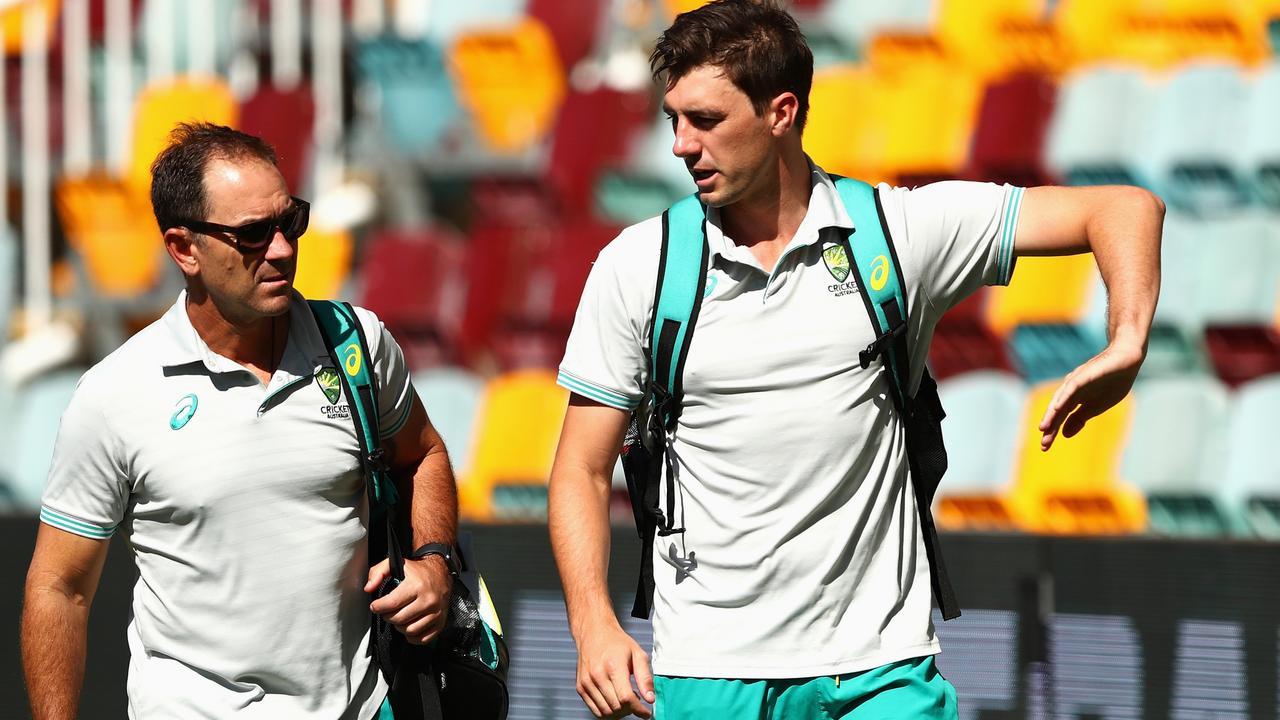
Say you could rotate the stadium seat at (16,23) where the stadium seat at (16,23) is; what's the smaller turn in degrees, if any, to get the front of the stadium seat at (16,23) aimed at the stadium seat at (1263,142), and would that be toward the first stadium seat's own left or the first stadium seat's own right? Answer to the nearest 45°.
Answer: approximately 45° to the first stadium seat's own left

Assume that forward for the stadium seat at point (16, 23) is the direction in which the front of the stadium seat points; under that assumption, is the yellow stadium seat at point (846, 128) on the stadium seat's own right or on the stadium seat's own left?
on the stadium seat's own left

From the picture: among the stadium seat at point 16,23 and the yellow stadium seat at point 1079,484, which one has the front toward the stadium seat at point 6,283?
the stadium seat at point 16,23

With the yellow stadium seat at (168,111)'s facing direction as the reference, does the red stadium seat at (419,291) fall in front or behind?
in front

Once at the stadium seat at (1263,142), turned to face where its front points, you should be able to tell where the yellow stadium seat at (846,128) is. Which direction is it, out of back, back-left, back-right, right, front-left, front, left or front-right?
right

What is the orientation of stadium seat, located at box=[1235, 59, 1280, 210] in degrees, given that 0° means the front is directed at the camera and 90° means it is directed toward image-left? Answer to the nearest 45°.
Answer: approximately 0°

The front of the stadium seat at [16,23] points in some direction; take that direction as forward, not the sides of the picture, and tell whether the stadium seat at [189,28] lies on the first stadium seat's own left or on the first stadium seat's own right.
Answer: on the first stadium seat's own left

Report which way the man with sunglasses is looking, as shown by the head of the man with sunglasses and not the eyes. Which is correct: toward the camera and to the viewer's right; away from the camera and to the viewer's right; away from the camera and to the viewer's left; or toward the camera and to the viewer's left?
toward the camera and to the viewer's right

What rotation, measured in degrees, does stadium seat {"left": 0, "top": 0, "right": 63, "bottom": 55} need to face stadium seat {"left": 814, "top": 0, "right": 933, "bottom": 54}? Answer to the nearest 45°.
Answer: approximately 45° to its left

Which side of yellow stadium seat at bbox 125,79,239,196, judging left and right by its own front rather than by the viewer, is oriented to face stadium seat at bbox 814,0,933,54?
left

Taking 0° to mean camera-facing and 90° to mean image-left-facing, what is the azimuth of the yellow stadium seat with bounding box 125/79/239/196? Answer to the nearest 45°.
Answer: approximately 0°

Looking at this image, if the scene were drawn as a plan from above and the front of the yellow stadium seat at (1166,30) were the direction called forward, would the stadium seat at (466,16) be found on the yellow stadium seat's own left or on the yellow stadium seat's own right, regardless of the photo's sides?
on the yellow stadium seat's own right

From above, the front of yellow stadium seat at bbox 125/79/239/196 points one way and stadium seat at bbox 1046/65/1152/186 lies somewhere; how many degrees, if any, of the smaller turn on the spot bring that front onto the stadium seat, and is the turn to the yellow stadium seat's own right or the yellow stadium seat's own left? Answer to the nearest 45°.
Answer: approximately 45° to the yellow stadium seat's own left

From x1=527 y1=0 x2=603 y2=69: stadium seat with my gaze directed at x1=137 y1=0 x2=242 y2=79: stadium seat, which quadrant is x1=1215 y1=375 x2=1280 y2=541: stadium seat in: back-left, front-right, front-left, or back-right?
back-left

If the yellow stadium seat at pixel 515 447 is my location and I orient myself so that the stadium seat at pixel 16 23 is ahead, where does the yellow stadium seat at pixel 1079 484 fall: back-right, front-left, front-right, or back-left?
back-right

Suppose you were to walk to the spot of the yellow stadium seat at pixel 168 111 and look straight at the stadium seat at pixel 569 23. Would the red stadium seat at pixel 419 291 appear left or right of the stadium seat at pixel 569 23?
right
